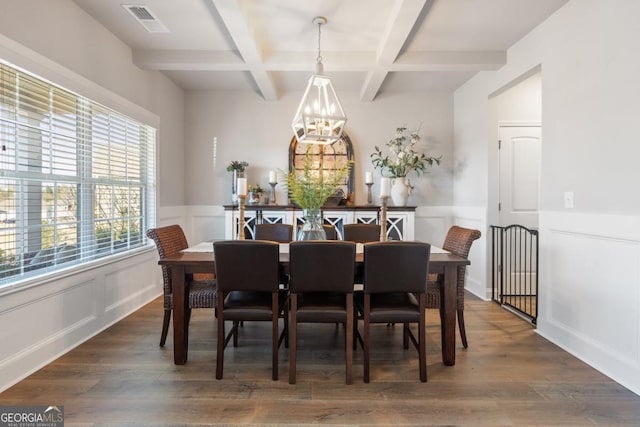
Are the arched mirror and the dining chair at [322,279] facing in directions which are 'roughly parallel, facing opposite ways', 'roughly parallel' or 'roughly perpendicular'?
roughly parallel, facing opposite ways

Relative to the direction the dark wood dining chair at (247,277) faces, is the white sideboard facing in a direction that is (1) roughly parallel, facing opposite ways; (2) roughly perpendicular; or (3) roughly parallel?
roughly parallel, facing opposite ways

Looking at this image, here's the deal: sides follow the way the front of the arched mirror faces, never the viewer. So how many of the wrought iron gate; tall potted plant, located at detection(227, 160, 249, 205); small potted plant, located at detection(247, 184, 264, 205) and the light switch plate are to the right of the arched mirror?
2

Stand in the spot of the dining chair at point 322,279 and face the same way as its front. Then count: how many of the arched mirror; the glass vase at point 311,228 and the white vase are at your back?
0

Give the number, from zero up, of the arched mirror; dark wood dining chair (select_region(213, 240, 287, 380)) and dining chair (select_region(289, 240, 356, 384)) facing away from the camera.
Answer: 2

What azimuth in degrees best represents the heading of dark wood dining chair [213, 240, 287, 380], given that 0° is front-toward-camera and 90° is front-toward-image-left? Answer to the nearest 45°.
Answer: approximately 180°

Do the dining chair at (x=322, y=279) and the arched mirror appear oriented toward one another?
yes

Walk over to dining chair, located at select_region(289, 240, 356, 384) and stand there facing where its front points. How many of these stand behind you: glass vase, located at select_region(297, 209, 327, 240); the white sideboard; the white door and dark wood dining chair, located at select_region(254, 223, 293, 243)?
0

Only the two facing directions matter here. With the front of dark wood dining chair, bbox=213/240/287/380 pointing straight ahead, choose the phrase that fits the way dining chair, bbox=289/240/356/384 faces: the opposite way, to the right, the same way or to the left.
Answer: the same way

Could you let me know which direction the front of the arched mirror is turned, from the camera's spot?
facing the viewer

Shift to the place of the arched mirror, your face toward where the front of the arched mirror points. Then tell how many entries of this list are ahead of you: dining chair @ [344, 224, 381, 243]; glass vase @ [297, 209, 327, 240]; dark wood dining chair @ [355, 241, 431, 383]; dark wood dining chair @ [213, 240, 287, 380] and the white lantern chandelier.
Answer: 5

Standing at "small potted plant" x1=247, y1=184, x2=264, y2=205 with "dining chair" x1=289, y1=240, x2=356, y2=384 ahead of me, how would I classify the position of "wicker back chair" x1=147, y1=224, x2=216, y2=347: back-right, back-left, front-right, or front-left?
front-right

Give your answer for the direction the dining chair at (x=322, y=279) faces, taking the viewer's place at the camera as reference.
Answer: facing away from the viewer

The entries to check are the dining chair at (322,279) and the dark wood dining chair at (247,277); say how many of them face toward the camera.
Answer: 0

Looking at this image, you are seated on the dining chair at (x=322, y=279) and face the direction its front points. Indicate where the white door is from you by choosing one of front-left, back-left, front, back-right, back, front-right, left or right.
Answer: front-right

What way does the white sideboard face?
toward the camera

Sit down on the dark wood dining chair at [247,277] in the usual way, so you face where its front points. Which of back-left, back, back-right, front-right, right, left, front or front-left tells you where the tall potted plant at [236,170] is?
front

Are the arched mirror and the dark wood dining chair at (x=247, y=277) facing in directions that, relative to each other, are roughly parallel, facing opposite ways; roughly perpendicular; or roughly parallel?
roughly parallel, facing opposite ways
